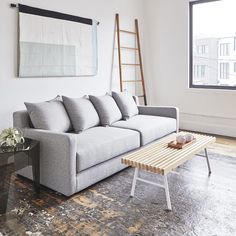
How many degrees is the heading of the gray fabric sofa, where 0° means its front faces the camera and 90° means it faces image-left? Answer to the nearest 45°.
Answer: approximately 315°

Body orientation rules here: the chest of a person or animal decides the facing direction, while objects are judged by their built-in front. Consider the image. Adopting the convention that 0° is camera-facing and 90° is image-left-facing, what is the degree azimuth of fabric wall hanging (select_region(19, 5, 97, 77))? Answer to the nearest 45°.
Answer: approximately 315°
